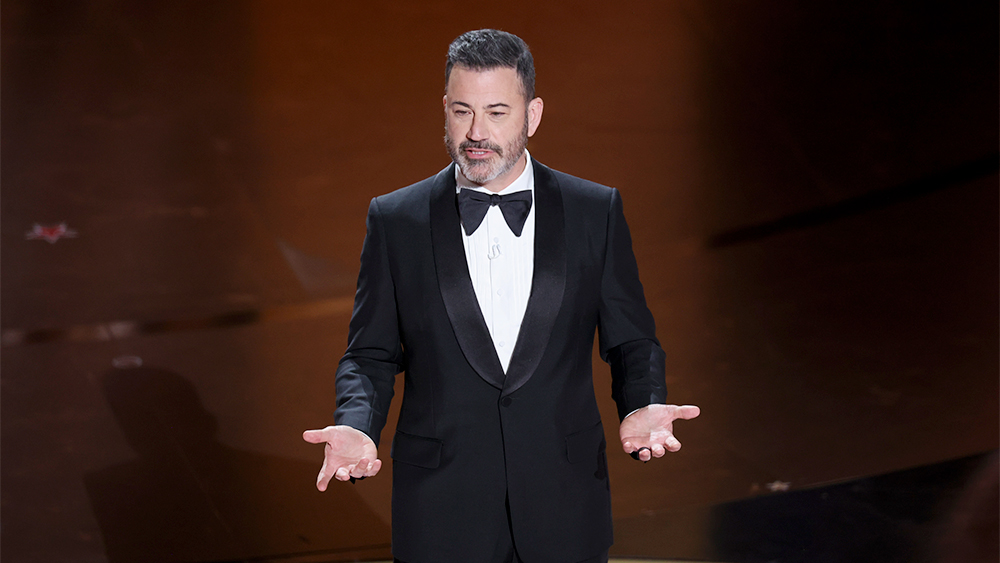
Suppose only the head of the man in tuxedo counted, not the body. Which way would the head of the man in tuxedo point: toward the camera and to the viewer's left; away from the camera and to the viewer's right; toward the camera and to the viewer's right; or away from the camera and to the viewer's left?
toward the camera and to the viewer's left

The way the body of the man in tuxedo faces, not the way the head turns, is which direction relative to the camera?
toward the camera
